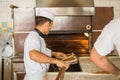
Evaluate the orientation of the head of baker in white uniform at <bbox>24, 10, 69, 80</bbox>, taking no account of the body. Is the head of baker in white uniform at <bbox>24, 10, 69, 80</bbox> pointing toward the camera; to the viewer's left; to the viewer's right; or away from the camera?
to the viewer's right

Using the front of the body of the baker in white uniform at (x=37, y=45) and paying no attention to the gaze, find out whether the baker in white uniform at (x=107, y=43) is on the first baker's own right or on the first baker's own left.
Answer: on the first baker's own right

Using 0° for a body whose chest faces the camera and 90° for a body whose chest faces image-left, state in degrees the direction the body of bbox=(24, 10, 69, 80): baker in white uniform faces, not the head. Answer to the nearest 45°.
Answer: approximately 270°
